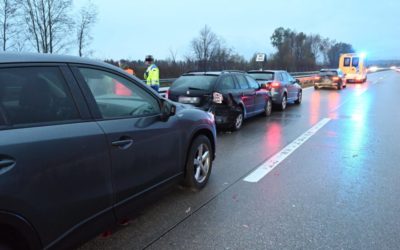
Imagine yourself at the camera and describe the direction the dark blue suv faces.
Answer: facing away from the viewer and to the right of the viewer

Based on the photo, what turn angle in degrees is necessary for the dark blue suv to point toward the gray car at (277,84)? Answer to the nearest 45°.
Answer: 0° — it already faces it

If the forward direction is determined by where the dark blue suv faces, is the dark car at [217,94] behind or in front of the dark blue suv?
in front

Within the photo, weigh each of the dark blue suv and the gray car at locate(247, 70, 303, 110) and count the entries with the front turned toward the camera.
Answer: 0

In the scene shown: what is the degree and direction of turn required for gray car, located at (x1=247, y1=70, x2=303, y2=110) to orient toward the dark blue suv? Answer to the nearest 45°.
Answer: approximately 135° to its right

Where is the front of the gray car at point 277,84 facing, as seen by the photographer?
facing away from the viewer and to the right of the viewer

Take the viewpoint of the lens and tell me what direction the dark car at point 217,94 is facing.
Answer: facing away from the viewer and to the right of the viewer

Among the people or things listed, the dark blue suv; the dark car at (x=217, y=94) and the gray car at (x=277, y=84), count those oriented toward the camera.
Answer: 0

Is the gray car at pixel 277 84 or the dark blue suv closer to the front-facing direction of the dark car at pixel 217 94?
the gray car

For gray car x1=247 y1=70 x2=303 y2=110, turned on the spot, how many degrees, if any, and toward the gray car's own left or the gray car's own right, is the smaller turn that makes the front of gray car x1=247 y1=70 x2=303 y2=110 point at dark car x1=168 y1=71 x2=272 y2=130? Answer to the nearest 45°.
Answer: approximately 135° to the gray car's own right

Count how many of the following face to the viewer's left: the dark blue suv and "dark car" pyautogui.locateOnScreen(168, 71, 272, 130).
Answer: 0

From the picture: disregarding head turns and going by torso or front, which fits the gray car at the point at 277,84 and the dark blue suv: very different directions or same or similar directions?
same or similar directions
